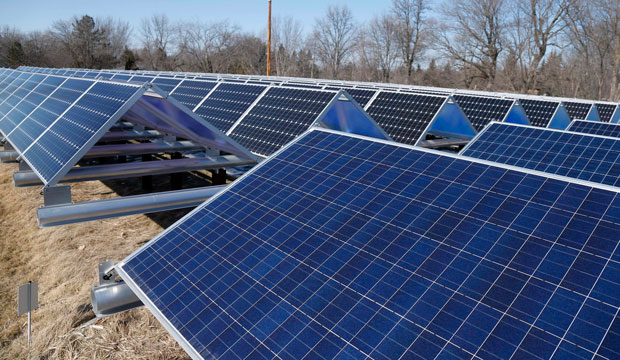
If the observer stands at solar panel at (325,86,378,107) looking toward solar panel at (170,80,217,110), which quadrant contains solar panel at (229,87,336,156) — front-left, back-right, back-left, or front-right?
front-left

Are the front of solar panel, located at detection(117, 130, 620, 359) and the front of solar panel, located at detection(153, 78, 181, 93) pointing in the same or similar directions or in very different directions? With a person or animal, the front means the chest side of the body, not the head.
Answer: same or similar directions

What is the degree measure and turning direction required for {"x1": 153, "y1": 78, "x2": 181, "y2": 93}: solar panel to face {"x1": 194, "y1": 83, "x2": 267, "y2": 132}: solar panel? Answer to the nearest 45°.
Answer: approximately 45° to its left

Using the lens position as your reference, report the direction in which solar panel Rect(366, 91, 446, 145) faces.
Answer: facing the viewer and to the left of the viewer

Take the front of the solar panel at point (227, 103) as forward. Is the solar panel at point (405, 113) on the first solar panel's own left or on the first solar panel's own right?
on the first solar panel's own left

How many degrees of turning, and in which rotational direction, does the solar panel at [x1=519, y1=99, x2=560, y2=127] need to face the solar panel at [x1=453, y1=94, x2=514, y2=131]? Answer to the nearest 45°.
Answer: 0° — it already faces it

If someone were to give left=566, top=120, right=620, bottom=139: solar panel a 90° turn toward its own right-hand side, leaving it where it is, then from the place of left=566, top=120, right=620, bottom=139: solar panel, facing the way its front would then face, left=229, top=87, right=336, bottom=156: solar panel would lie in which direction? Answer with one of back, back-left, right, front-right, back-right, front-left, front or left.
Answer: front

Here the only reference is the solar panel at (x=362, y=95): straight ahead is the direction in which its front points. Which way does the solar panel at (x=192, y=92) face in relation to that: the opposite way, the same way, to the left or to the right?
the same way

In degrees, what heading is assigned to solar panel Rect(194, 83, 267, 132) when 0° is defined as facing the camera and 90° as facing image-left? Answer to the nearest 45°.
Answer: approximately 45°

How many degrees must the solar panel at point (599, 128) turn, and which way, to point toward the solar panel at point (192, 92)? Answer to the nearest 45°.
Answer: approximately 45° to its right

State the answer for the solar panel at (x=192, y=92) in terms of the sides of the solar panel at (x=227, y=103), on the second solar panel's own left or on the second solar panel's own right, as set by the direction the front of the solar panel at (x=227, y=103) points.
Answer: on the second solar panel's own right

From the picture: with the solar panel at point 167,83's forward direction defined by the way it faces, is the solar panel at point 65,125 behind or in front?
in front

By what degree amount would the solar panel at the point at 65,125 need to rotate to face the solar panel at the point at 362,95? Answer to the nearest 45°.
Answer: approximately 135° to its left

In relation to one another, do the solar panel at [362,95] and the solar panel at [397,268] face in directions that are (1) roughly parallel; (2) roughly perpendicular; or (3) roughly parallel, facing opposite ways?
roughly parallel

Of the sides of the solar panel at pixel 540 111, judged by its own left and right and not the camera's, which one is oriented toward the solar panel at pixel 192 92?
front

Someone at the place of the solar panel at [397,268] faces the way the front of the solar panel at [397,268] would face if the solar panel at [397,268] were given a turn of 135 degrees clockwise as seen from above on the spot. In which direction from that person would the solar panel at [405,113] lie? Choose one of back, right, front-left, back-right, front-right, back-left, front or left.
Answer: front
